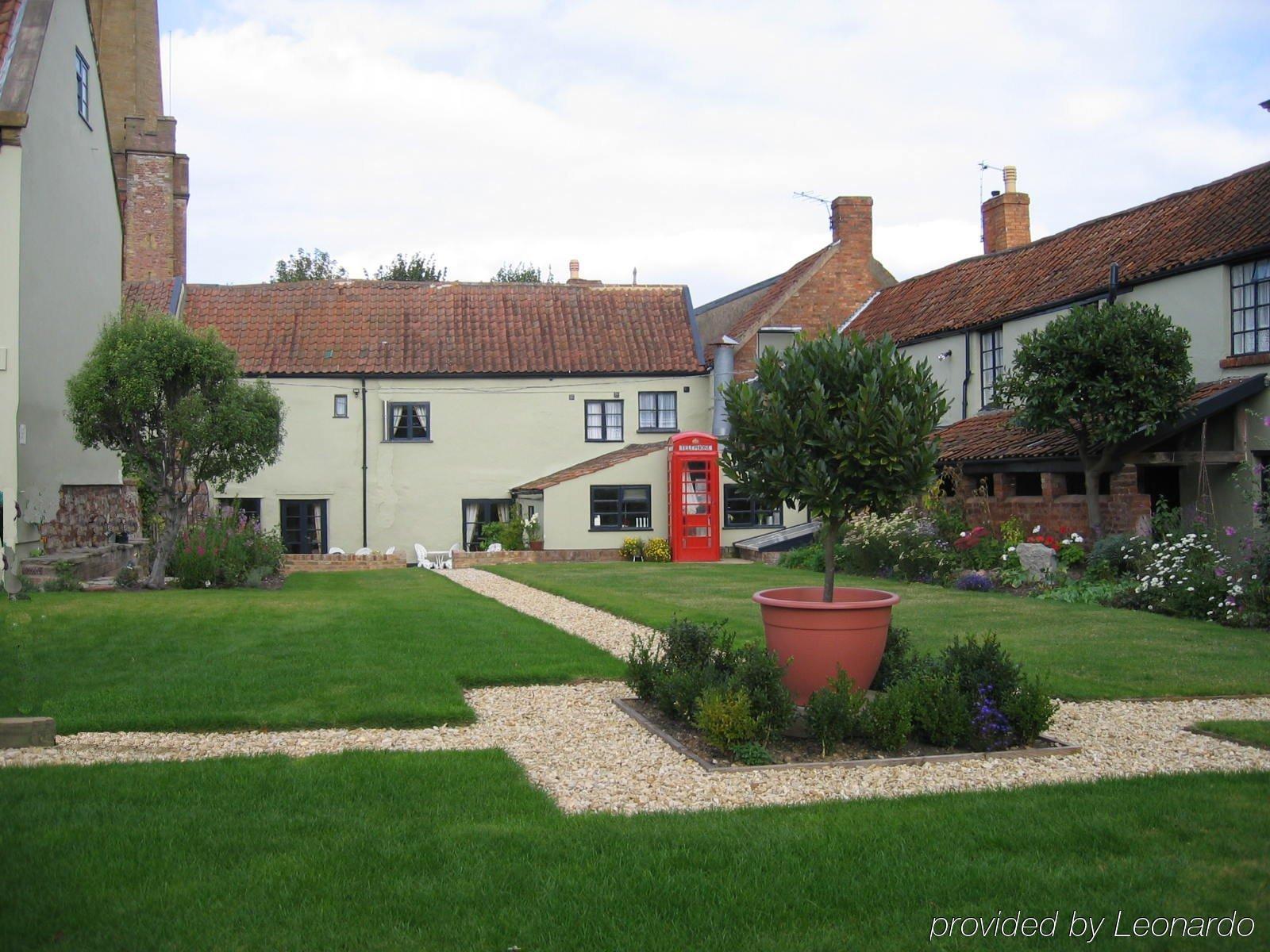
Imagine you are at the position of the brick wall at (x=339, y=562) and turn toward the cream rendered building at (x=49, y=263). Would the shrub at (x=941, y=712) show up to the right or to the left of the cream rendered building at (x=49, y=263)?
left

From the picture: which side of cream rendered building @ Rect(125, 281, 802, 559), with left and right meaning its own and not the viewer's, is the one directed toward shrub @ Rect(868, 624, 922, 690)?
front

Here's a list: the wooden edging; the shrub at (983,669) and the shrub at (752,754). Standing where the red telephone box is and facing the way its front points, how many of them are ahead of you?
3

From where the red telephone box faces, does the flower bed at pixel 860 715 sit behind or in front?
in front

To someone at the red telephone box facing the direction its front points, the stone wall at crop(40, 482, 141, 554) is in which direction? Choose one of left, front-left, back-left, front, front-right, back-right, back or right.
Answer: front-right

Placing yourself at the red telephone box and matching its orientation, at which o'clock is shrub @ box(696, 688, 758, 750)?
The shrub is roughly at 12 o'clock from the red telephone box.

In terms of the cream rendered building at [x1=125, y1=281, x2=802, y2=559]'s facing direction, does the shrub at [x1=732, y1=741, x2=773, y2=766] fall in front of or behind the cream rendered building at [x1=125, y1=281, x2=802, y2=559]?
in front

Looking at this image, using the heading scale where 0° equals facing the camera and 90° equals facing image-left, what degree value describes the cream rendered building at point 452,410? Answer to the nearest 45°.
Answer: approximately 0°

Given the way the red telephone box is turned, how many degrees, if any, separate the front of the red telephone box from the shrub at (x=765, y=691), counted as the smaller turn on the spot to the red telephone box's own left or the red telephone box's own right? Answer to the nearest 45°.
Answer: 0° — it already faces it

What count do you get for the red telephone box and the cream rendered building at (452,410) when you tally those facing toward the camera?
2

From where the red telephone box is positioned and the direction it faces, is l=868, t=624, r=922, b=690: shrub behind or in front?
in front

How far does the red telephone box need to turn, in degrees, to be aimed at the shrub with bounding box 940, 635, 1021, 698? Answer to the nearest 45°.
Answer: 0° — it already faces it
